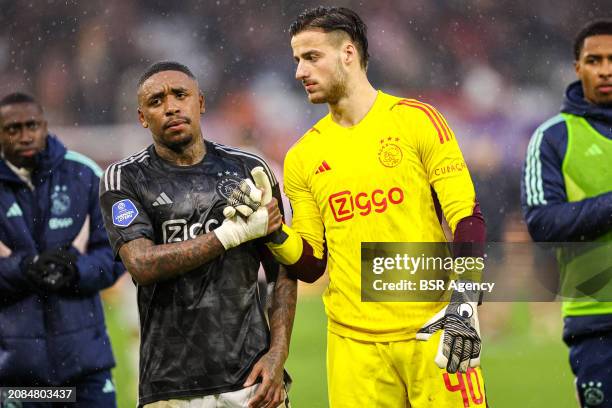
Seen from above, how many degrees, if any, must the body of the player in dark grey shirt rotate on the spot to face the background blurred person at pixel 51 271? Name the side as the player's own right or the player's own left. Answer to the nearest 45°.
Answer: approximately 135° to the player's own right

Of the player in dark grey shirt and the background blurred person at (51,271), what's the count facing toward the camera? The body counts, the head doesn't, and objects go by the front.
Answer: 2

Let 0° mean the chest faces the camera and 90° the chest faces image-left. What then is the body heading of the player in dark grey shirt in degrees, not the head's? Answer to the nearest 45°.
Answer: approximately 0°

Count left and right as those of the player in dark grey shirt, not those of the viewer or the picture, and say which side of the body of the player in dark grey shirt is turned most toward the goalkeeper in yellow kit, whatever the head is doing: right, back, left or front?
left
